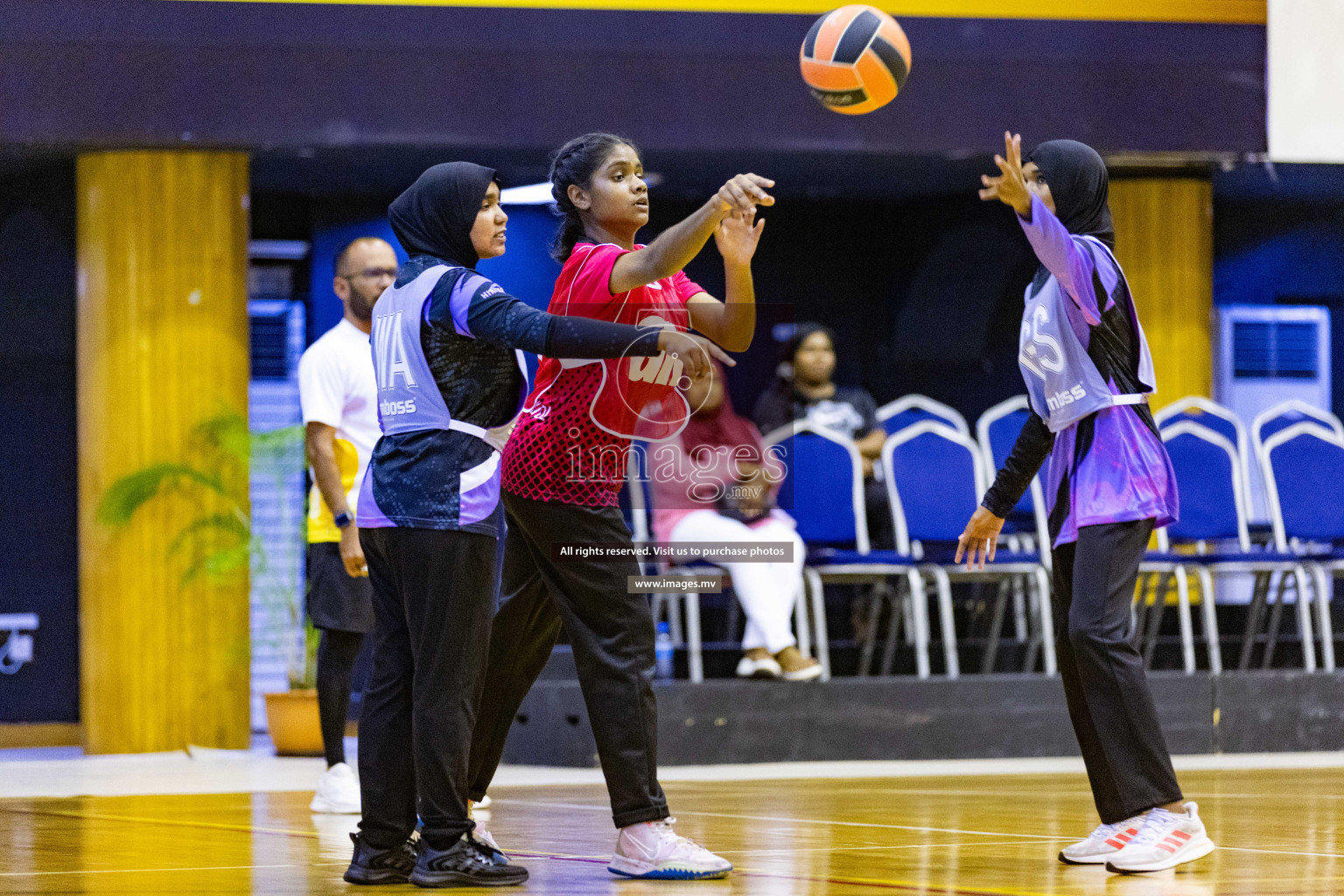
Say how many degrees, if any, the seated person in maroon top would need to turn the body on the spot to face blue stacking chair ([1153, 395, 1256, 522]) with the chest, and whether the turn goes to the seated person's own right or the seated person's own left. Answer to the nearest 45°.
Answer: approximately 90° to the seated person's own left

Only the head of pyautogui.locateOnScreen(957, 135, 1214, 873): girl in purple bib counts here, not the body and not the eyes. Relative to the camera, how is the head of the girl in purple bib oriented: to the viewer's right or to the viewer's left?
to the viewer's left

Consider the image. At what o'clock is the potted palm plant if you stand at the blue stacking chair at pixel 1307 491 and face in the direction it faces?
The potted palm plant is roughly at 4 o'clock from the blue stacking chair.

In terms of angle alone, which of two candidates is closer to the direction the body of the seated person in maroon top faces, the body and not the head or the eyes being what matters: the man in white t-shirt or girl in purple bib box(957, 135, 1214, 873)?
the girl in purple bib

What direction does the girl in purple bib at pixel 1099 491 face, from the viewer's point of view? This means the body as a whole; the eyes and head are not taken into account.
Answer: to the viewer's left

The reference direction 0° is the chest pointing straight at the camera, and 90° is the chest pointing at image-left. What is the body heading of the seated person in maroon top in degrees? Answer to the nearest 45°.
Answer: approximately 315°

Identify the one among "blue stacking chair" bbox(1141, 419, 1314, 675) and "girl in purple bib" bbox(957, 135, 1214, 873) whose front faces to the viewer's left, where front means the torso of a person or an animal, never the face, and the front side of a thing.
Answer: the girl in purple bib
